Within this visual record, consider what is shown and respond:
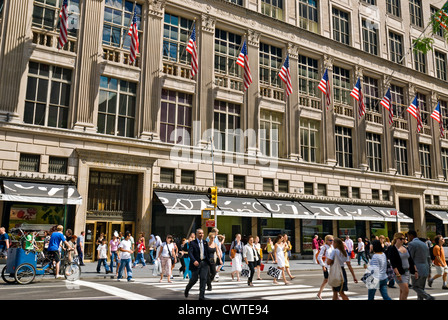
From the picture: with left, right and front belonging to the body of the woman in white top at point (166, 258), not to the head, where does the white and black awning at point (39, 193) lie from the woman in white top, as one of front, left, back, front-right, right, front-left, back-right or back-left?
back-right

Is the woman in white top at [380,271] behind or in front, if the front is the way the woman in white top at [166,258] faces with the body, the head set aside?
in front

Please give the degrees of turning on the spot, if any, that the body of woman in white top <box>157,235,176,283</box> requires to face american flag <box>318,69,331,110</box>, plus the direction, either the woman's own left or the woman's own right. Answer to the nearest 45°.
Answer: approximately 135° to the woman's own left

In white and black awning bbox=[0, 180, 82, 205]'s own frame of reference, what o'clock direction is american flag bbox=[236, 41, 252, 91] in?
The american flag is roughly at 9 o'clock from the white and black awning.

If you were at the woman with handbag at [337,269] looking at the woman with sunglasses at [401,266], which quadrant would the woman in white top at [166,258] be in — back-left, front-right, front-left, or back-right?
back-left

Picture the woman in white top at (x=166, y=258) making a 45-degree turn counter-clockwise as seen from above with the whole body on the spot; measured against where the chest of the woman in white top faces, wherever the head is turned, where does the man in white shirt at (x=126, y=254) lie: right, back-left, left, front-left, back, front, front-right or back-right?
back-right
